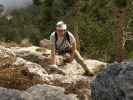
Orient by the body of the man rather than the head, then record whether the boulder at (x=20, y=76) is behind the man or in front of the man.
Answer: in front

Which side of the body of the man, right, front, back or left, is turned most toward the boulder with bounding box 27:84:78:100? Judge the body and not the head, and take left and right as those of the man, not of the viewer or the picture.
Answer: front

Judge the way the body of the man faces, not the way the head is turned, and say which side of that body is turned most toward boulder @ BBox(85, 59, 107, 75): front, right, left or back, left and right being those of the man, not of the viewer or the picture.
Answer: left

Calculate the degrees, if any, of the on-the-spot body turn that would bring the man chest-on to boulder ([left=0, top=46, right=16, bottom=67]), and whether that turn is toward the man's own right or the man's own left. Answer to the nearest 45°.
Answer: approximately 45° to the man's own right

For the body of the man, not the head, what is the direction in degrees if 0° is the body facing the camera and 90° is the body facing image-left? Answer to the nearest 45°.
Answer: approximately 0°
